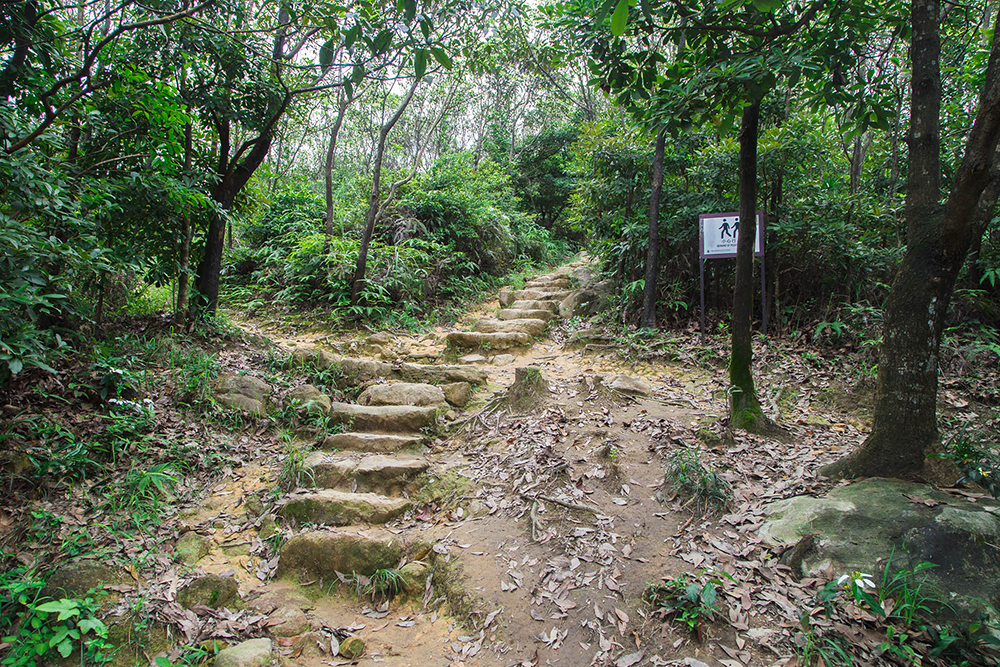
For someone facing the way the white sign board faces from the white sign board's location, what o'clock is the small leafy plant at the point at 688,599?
The small leafy plant is roughly at 12 o'clock from the white sign board.

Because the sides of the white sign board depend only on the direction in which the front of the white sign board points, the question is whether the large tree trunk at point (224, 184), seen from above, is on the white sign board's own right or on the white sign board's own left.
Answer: on the white sign board's own right

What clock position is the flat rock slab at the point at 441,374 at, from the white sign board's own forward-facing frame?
The flat rock slab is roughly at 2 o'clock from the white sign board.

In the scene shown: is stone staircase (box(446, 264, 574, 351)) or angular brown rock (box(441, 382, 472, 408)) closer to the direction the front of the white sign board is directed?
the angular brown rock

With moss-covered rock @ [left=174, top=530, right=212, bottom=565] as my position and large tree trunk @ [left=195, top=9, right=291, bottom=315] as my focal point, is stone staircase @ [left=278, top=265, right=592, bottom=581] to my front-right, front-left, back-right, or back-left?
front-right

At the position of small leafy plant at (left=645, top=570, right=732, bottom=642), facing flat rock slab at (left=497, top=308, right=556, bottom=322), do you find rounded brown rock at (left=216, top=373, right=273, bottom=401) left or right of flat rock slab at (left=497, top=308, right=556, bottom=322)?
left

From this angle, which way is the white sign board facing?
toward the camera

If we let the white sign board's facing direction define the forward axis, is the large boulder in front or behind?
in front

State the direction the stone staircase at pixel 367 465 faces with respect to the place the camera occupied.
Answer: facing the viewer

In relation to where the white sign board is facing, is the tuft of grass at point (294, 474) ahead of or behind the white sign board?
ahead

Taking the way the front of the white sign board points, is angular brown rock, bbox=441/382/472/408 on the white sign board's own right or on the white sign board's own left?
on the white sign board's own right

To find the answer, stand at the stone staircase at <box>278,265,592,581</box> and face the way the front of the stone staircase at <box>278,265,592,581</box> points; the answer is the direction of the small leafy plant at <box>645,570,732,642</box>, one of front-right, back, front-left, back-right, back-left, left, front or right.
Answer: front-left

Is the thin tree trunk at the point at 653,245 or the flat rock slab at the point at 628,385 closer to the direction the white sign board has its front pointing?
the flat rock slab

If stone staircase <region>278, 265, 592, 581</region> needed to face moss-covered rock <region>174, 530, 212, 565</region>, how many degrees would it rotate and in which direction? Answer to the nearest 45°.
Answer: approximately 45° to its right

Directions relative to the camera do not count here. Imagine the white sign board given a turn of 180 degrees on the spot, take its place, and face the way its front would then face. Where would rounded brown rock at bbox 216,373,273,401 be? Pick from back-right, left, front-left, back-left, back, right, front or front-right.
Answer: back-left

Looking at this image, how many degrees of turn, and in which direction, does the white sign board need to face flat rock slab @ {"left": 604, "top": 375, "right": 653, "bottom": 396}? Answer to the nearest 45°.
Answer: approximately 45° to its right
